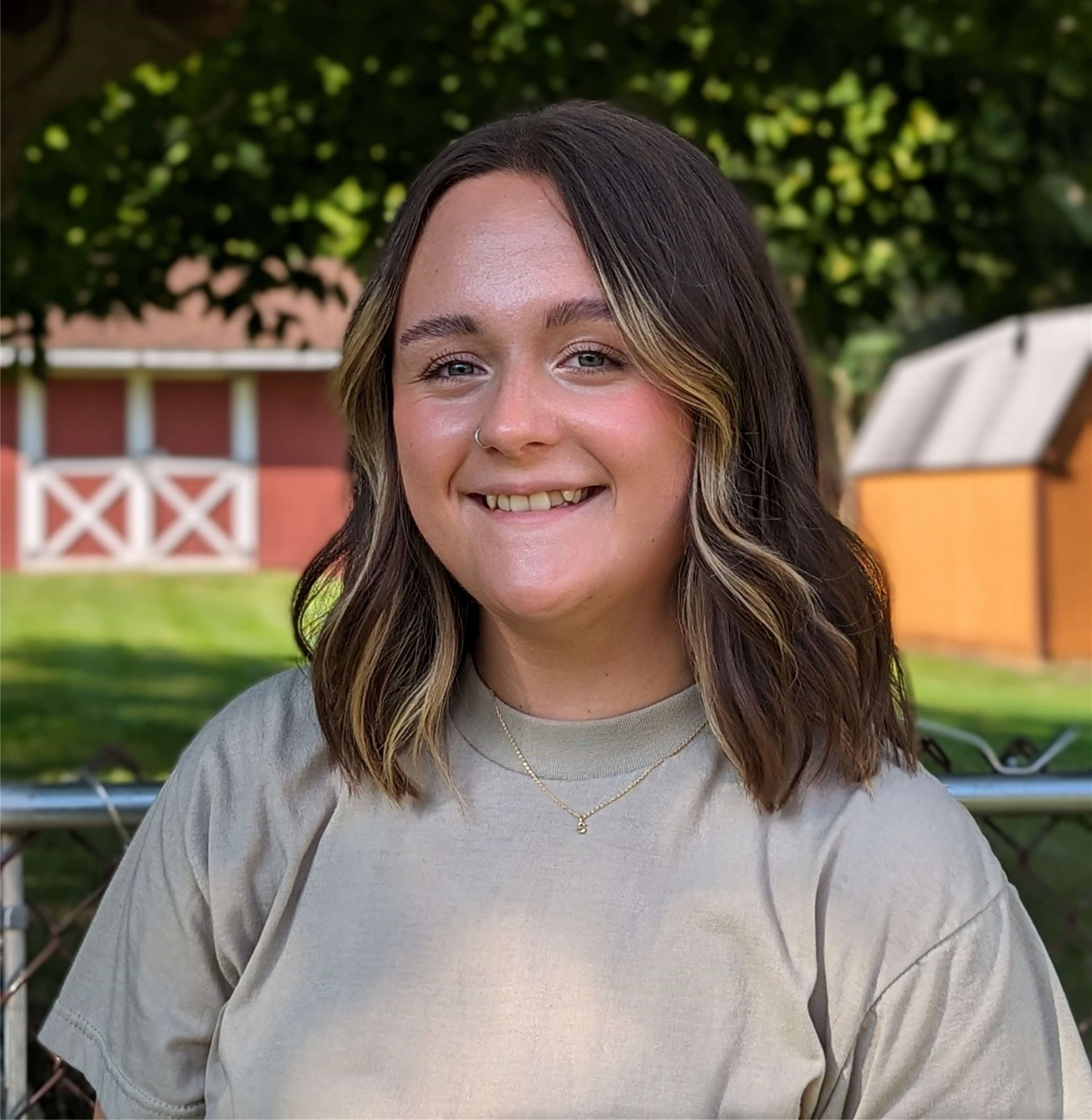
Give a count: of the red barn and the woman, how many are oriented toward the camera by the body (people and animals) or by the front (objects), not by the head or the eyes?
2

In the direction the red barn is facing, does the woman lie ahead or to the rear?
ahead

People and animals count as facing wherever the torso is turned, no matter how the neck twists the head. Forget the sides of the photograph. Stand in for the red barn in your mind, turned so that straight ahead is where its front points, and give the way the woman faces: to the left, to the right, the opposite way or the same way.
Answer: the same way

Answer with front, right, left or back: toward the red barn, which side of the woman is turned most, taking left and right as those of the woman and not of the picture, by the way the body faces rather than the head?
back

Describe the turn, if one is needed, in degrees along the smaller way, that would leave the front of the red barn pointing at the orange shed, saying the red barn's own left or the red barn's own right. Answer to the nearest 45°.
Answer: approximately 45° to the red barn's own left

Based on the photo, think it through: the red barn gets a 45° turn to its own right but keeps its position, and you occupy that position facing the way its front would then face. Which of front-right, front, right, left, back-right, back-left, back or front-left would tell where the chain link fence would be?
front-left

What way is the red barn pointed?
toward the camera

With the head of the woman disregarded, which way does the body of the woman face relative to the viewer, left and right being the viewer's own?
facing the viewer

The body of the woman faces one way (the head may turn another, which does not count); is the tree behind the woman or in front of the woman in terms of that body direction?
behind

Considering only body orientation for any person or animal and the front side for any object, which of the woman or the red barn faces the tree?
the red barn

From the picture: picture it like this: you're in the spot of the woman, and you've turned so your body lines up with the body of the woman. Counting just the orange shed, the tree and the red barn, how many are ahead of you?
0

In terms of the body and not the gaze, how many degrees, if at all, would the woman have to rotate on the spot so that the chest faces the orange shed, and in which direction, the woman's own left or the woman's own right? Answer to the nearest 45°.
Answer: approximately 180°

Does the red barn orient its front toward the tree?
yes
